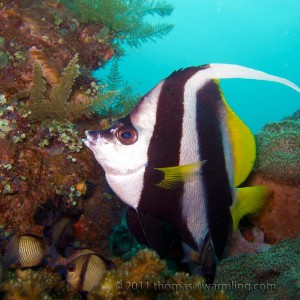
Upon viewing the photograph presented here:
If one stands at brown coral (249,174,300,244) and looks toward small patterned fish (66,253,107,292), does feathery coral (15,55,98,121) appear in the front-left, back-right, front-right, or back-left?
front-right

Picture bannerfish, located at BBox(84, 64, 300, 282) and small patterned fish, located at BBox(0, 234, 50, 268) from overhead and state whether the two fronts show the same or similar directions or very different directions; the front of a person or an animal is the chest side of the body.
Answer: same or similar directions

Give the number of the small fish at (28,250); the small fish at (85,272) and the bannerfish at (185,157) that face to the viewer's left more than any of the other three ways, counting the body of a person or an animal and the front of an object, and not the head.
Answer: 3

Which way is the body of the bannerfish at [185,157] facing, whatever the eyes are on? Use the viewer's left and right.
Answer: facing to the left of the viewer

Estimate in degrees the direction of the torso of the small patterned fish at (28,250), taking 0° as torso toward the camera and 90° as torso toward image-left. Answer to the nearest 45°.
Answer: approximately 90°

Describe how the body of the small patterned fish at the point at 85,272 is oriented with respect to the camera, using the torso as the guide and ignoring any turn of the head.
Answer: to the viewer's left

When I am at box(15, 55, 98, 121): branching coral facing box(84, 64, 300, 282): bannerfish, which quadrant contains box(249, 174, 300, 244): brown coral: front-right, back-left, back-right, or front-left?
front-left
